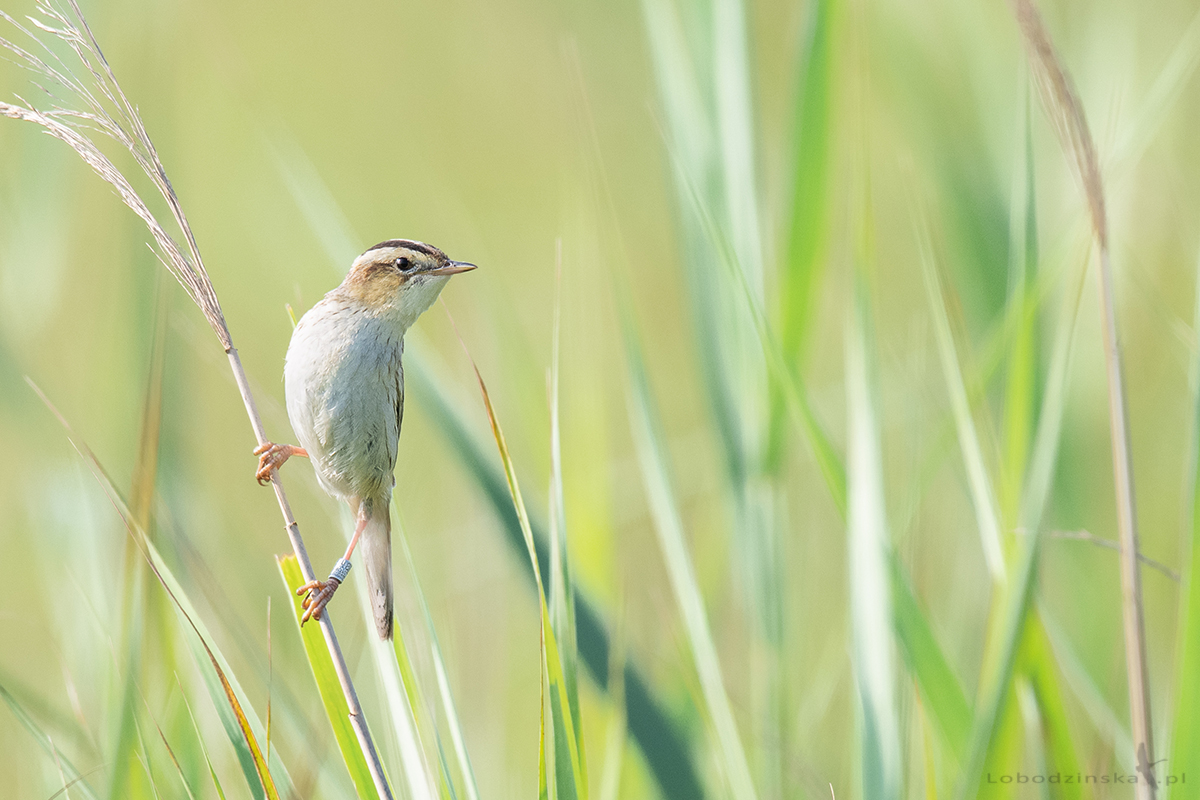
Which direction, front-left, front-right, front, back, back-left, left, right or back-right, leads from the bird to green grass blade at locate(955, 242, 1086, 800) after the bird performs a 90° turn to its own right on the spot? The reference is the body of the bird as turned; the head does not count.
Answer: back

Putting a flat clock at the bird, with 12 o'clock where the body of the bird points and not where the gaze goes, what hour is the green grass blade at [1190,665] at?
The green grass blade is roughly at 9 o'clock from the bird.

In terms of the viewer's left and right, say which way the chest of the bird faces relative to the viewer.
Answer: facing the viewer and to the left of the viewer

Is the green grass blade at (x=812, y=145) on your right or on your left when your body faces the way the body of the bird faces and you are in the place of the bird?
on your left

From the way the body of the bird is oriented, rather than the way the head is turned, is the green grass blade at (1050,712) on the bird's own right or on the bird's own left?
on the bird's own left
